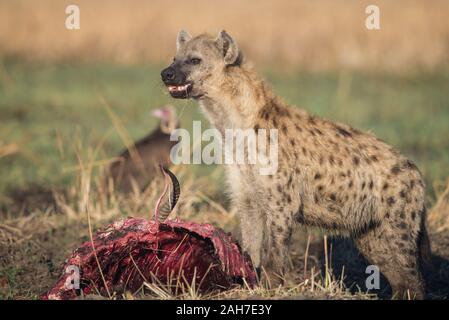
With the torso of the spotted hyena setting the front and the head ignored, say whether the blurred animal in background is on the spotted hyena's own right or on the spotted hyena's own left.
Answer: on the spotted hyena's own right

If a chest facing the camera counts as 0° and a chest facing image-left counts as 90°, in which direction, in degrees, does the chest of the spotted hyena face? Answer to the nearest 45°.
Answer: approximately 90°
